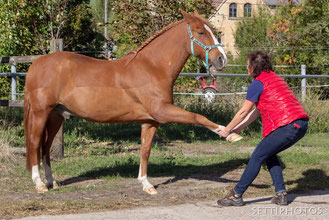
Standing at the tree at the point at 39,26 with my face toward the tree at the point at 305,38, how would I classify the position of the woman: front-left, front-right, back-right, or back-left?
front-right

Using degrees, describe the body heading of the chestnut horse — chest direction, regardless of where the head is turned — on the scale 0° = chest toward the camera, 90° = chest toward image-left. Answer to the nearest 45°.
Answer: approximately 270°

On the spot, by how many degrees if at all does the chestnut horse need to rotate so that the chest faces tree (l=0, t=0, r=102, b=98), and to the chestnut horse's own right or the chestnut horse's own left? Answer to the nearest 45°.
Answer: approximately 90° to the chestnut horse's own left

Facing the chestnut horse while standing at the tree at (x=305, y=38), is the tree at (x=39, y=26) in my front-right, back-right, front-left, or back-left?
front-right

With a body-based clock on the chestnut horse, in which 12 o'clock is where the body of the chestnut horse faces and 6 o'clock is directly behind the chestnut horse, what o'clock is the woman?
The woman is roughly at 1 o'clock from the chestnut horse.

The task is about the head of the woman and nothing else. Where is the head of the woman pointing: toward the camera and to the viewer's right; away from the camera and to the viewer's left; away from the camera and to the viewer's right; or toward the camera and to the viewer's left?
away from the camera and to the viewer's left

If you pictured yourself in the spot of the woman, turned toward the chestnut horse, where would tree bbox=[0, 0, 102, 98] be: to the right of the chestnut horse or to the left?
right
